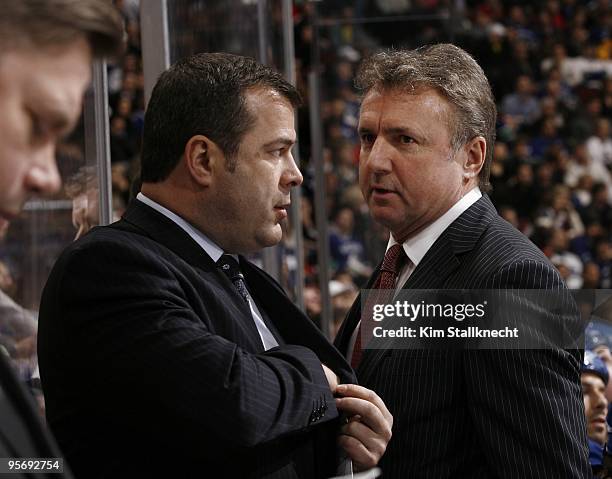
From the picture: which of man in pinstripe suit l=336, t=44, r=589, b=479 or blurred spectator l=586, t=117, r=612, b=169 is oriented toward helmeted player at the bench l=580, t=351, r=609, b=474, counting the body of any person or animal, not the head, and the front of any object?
blurred spectator l=586, t=117, r=612, b=169

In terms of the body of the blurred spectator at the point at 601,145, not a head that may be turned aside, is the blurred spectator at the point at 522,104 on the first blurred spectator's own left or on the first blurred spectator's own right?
on the first blurred spectator's own right

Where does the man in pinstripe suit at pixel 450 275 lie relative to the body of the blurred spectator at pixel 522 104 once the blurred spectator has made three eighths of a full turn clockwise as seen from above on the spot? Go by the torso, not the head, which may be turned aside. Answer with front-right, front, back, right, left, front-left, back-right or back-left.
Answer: back-left

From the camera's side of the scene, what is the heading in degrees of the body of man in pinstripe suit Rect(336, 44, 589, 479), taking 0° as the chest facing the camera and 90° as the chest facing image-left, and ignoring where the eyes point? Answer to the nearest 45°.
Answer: approximately 45°

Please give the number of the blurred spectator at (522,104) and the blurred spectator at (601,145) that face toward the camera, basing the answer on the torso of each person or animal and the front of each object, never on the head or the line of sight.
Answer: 2

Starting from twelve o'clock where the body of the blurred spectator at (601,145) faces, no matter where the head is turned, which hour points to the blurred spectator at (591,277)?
the blurred spectator at (591,277) is roughly at 12 o'clock from the blurred spectator at (601,145).

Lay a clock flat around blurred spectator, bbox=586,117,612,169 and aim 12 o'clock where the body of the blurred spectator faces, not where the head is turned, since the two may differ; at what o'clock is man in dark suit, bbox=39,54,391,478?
The man in dark suit is roughly at 12 o'clock from the blurred spectator.

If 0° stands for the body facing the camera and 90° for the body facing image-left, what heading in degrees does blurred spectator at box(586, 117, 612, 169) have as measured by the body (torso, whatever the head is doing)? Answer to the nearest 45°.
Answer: approximately 0°

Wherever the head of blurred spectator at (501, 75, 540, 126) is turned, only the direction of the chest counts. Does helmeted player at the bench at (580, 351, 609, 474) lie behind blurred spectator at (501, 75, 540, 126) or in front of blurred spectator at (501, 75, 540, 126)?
in front

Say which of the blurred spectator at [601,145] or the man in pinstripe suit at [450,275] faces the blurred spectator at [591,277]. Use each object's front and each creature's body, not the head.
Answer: the blurred spectator at [601,145]

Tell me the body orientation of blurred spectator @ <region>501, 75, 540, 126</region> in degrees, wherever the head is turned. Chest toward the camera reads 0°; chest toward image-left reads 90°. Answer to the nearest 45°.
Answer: approximately 0°

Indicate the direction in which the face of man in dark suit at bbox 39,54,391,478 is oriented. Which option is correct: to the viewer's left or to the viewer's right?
to the viewer's right

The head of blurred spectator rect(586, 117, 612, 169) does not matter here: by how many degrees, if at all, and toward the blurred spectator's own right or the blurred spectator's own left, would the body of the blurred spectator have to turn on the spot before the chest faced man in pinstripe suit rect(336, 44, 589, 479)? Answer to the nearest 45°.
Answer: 0° — they already face them

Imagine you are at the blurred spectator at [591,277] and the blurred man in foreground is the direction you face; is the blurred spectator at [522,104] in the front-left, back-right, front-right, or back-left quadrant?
back-right
